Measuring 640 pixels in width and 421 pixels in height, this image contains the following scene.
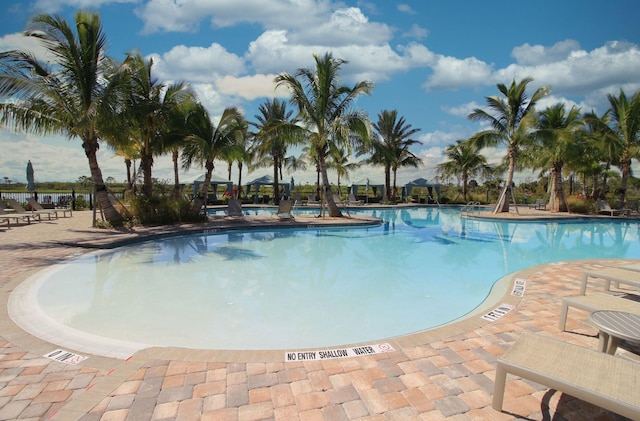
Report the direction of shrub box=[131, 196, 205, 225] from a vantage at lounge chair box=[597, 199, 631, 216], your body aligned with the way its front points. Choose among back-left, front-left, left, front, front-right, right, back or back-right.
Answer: back-right

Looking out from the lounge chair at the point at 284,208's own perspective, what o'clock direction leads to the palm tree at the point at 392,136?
The palm tree is roughly at 7 o'clock from the lounge chair.

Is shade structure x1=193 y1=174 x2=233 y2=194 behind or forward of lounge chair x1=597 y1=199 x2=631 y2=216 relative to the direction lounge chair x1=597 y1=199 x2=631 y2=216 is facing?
behind

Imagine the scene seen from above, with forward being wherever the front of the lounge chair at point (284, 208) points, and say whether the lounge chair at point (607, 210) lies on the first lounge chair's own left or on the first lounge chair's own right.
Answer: on the first lounge chair's own left

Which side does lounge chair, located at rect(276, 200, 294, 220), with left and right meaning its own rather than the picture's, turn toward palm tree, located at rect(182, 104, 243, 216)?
right

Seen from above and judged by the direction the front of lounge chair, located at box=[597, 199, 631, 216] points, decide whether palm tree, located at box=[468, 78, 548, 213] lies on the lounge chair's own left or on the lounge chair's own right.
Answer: on the lounge chair's own right

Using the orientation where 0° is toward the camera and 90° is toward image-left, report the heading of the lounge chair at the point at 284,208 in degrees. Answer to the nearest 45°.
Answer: approximately 0°

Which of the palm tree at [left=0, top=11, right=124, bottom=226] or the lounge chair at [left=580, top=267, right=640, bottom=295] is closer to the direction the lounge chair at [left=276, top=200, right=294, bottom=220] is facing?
the lounge chair

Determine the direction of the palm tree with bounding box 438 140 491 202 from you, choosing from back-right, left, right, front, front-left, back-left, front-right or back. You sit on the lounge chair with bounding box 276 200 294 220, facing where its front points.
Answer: back-left

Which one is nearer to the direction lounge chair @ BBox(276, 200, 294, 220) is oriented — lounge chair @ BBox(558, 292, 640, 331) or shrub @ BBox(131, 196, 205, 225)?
the lounge chair
